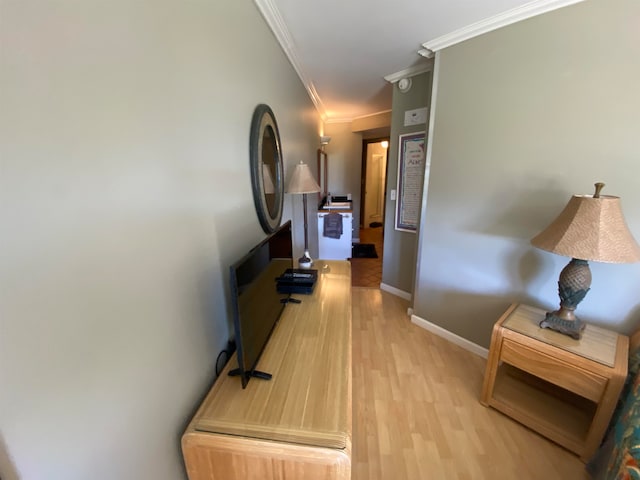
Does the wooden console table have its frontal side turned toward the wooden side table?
yes

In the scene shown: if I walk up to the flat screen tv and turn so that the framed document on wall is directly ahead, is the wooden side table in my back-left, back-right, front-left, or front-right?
front-right

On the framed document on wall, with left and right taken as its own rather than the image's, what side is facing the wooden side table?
left

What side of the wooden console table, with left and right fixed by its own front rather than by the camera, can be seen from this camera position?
right

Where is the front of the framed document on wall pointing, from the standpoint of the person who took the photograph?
facing the viewer and to the left of the viewer

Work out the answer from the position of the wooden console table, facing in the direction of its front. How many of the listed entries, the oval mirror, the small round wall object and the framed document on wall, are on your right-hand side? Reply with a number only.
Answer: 0

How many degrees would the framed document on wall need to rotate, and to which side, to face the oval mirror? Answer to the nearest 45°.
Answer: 0° — it already faces it

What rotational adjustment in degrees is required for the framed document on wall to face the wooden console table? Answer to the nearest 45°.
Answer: approximately 45° to its left

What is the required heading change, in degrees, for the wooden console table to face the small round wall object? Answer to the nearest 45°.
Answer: approximately 45° to its left

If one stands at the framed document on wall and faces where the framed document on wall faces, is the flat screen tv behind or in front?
in front

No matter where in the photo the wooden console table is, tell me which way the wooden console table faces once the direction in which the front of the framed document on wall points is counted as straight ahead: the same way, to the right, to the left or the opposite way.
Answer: the opposite way

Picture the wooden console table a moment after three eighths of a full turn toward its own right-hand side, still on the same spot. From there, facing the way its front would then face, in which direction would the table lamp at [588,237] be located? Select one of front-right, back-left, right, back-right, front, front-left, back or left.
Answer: back-left

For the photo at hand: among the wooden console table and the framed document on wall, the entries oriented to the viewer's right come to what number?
1
